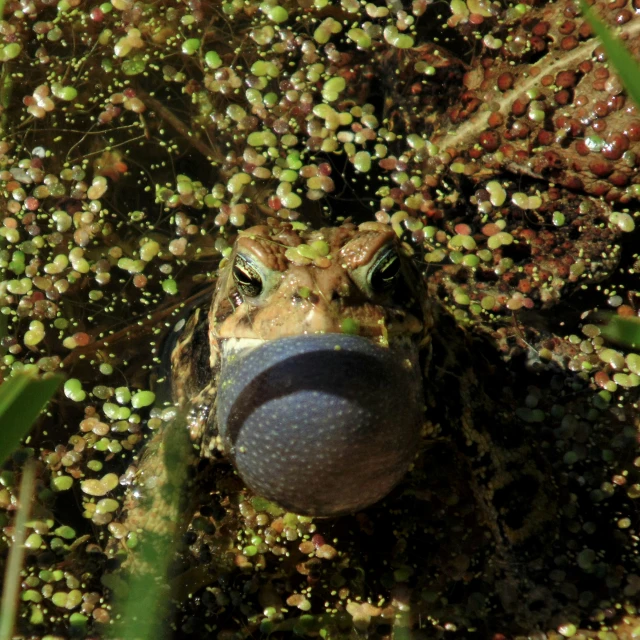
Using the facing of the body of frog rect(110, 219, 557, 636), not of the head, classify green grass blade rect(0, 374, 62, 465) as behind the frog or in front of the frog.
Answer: in front

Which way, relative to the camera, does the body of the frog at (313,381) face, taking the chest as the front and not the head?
toward the camera
